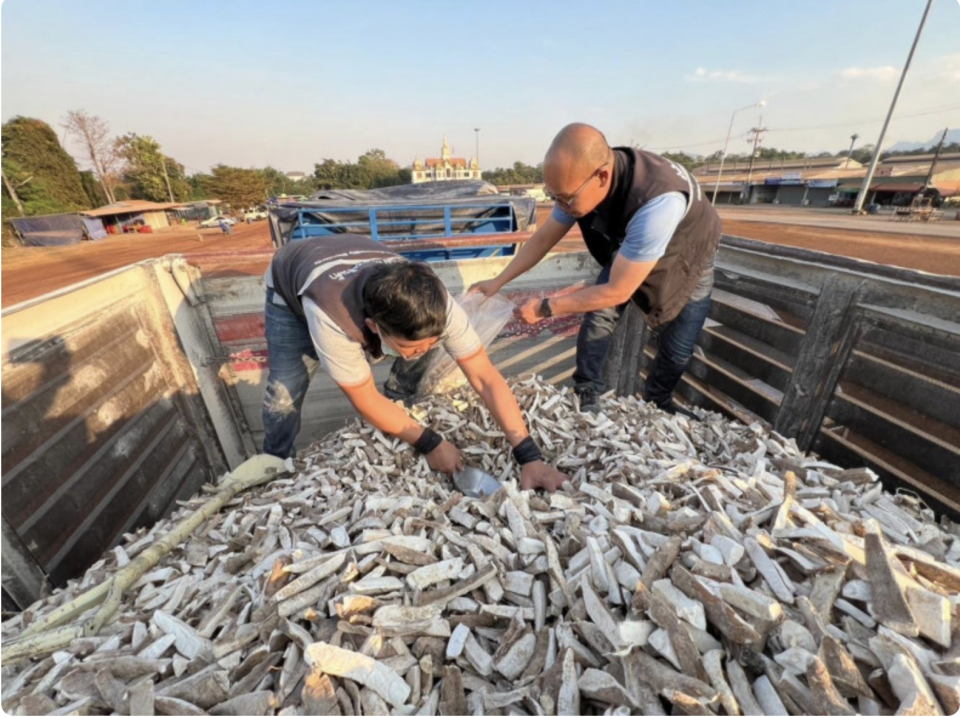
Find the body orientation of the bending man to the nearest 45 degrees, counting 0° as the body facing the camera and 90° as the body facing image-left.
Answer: approximately 315°

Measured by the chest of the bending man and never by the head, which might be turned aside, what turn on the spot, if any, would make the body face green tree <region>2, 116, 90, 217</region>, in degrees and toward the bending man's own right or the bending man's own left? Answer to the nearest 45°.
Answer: approximately 180°

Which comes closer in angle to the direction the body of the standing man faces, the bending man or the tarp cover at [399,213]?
the bending man

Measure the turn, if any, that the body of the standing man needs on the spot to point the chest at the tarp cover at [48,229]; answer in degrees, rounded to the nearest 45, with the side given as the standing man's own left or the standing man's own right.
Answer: approximately 90° to the standing man's own right

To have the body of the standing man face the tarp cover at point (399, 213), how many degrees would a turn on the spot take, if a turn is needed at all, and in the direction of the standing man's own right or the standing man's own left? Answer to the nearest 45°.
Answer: approximately 90° to the standing man's own right

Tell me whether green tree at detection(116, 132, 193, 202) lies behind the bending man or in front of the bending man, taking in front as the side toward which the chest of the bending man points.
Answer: behind

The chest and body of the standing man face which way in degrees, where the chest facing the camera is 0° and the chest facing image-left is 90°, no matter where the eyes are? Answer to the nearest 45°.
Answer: approximately 45°

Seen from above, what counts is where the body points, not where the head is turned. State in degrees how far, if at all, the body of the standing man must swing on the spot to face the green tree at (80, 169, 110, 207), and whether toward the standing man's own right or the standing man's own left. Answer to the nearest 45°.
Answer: approximately 90° to the standing man's own right
